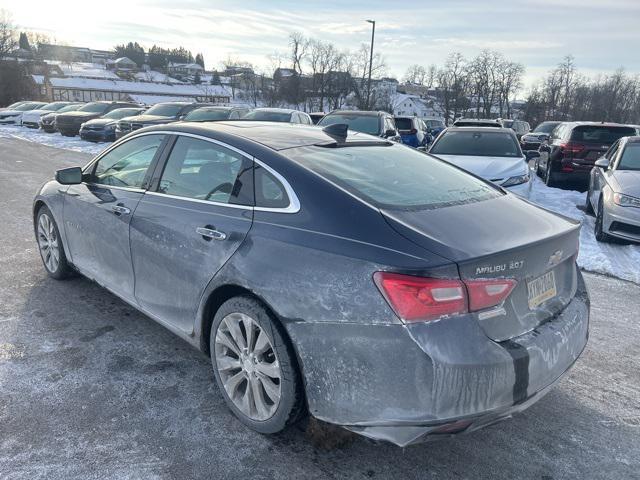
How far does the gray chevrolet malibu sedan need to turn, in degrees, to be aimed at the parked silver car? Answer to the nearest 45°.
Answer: approximately 90° to its right

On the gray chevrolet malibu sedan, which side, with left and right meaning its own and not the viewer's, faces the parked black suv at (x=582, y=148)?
right

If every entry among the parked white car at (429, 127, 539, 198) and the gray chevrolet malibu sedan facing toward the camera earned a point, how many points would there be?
1

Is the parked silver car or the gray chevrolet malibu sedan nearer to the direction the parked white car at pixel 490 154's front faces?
the gray chevrolet malibu sedan

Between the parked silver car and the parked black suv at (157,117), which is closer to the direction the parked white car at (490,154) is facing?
the parked silver car

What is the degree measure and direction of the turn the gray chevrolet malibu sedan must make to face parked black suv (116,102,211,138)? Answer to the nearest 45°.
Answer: approximately 45° to its right

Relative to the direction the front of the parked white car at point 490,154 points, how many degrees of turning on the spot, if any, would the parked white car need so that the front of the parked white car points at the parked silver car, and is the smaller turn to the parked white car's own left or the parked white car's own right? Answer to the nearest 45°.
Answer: approximately 45° to the parked white car's own left

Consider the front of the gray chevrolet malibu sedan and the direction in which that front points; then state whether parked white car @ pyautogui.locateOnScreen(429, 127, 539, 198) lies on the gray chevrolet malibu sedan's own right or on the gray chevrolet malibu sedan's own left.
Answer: on the gray chevrolet malibu sedan's own right

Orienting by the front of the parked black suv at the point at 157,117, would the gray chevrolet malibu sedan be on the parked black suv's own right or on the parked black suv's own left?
on the parked black suv's own left

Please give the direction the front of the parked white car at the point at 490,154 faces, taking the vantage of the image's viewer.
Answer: facing the viewer

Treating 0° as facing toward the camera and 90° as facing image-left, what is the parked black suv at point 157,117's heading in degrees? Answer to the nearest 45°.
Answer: approximately 45°

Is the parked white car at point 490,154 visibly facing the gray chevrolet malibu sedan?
yes

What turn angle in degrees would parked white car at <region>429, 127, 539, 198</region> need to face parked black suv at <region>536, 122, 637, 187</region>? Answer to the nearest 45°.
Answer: approximately 135° to its left

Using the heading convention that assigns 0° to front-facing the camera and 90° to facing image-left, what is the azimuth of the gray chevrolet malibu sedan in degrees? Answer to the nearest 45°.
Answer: approximately 135°
